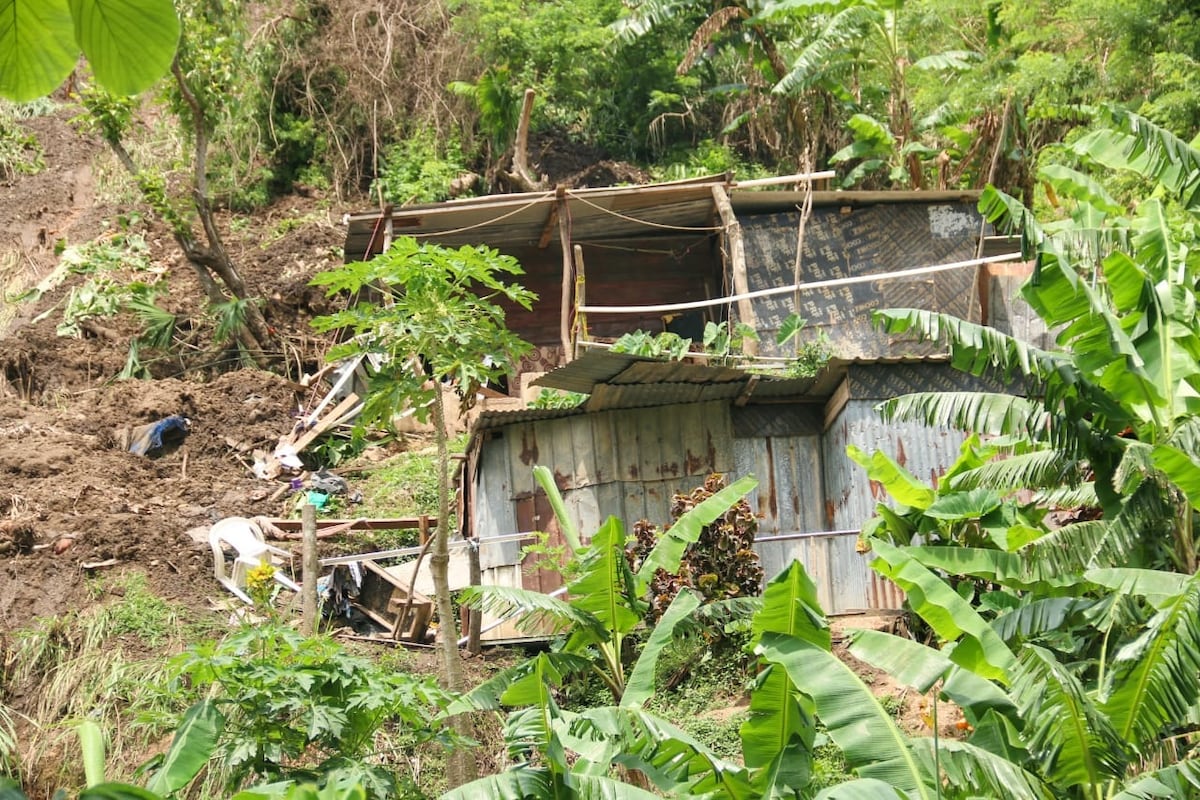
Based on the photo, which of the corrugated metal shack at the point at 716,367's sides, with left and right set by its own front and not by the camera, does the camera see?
front

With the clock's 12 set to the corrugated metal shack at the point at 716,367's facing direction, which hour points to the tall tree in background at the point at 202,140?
The tall tree in background is roughly at 4 o'clock from the corrugated metal shack.

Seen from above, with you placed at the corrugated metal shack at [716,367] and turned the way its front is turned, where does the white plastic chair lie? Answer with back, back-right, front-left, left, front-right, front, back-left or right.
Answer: right

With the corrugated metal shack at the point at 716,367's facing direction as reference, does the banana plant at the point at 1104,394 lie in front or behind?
in front

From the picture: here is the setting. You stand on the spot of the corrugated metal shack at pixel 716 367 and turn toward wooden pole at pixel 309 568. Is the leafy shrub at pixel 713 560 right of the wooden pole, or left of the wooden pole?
left

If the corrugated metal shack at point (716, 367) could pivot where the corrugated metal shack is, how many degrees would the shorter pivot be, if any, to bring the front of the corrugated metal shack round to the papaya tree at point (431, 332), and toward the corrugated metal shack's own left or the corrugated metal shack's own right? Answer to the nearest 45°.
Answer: approximately 45° to the corrugated metal shack's own right

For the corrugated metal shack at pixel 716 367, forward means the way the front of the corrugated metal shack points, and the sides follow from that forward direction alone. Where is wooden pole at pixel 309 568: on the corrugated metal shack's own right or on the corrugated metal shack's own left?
on the corrugated metal shack's own right

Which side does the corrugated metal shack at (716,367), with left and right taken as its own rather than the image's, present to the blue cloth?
right

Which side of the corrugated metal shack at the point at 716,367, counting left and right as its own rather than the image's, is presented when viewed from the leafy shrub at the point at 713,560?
front

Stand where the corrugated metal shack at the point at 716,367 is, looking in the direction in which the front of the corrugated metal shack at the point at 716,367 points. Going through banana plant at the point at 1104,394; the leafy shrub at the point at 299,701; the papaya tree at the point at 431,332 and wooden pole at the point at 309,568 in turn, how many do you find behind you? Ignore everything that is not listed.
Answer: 0

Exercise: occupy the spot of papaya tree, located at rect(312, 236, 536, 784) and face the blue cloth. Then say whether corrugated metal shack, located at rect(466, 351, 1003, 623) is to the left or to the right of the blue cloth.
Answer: right

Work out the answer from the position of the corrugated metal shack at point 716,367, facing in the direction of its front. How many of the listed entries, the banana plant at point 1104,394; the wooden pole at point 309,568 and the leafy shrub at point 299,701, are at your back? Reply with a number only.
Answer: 0

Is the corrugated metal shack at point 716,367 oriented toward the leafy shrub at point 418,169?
no

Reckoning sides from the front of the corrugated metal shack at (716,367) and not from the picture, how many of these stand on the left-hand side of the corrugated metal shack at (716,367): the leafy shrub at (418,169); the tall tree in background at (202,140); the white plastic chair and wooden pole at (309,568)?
0

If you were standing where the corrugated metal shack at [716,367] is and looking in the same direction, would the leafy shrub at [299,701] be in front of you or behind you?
in front

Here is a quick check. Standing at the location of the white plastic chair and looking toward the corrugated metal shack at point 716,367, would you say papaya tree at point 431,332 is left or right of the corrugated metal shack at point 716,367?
right

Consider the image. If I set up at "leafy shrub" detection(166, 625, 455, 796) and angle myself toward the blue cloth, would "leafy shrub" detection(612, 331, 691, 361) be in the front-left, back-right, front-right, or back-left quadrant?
front-right

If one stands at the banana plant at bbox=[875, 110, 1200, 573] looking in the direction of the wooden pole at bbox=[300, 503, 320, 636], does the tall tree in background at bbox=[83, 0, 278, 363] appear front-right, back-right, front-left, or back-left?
front-right
